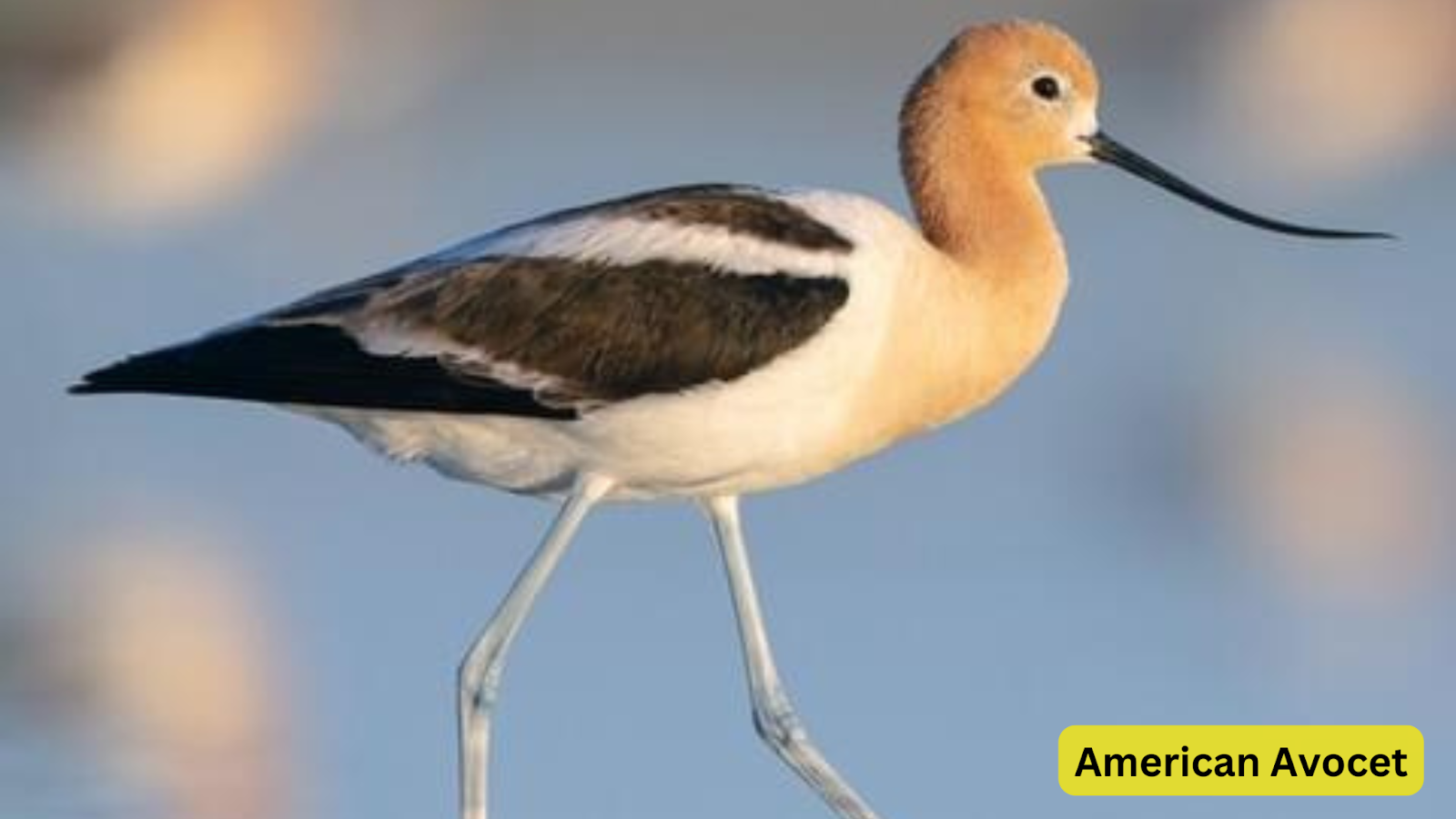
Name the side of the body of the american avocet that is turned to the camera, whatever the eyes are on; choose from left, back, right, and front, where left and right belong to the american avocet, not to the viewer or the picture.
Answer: right
